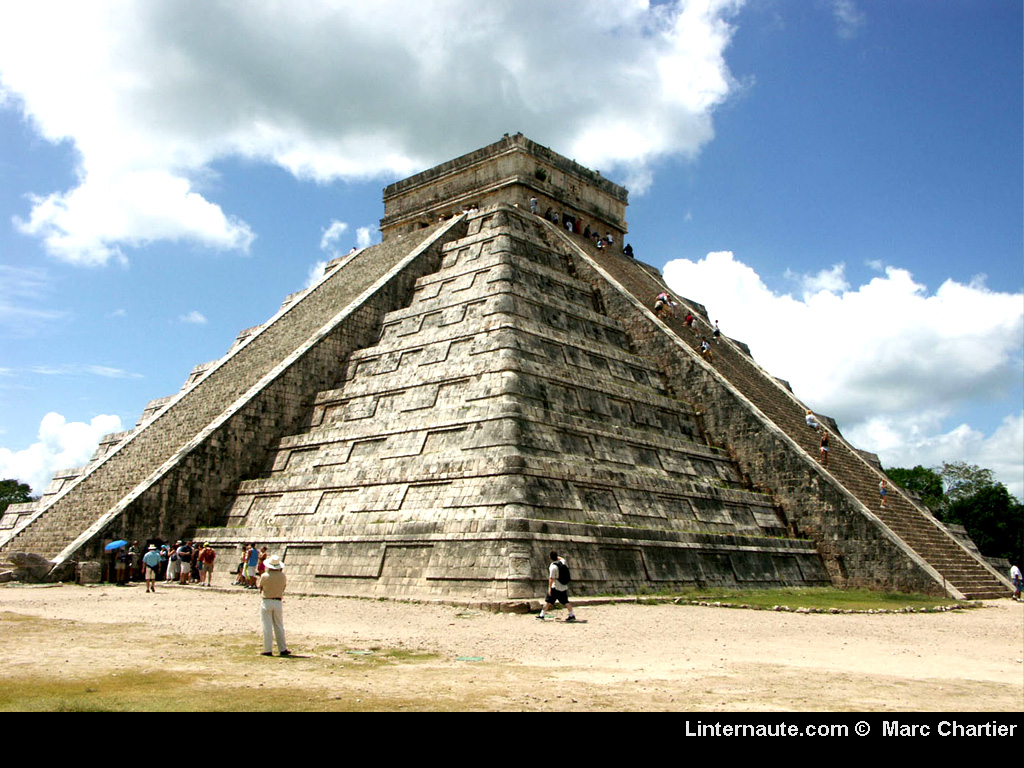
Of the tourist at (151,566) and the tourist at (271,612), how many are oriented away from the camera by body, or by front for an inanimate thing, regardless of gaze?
2

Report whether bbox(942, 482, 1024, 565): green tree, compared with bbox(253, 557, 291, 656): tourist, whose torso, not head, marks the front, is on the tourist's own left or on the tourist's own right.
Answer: on the tourist's own right

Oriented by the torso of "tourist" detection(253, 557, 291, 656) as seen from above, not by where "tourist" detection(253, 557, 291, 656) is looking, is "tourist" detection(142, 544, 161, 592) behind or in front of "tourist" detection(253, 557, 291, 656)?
in front

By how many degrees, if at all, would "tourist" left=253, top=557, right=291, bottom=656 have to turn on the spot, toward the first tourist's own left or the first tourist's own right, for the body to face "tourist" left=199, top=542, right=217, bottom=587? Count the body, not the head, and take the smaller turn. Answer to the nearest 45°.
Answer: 0° — they already face them

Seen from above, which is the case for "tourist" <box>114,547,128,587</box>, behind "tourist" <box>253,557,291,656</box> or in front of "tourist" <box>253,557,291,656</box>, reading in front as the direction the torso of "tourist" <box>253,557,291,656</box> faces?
in front

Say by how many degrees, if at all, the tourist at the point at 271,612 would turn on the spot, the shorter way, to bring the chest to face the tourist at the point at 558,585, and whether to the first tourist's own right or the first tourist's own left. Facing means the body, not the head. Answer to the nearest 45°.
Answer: approximately 45° to the first tourist's own right

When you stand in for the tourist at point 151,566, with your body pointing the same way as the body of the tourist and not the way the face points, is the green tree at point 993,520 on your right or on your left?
on your right

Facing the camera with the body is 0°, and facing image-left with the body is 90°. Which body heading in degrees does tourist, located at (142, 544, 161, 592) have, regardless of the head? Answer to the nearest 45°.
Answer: approximately 180°

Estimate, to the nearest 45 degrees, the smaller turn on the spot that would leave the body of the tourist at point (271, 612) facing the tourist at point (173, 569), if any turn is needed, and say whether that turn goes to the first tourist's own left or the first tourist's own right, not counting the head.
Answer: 0° — they already face them

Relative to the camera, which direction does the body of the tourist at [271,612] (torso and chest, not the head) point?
away from the camera

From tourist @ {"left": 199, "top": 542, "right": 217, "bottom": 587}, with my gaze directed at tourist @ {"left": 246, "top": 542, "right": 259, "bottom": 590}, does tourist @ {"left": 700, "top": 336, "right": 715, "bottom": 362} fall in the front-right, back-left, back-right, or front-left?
front-left

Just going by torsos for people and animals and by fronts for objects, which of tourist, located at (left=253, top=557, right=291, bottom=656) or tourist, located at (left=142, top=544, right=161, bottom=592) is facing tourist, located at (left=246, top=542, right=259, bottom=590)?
tourist, located at (left=253, top=557, right=291, bottom=656)

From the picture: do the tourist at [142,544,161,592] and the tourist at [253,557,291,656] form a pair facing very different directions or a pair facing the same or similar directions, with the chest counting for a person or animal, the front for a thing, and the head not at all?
same or similar directions
